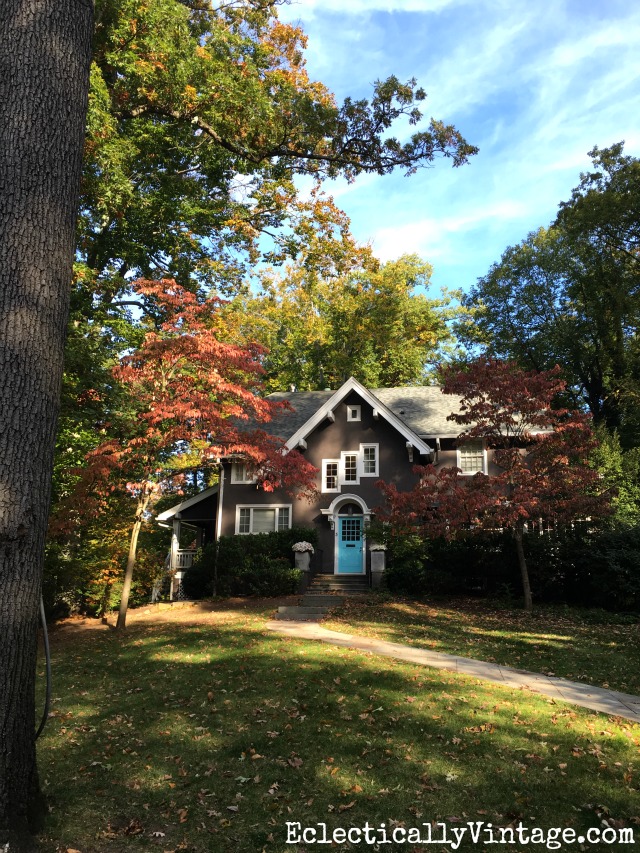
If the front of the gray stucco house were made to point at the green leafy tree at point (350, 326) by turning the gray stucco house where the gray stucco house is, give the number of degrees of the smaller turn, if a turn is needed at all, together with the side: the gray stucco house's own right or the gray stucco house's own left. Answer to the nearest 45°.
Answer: approximately 180°

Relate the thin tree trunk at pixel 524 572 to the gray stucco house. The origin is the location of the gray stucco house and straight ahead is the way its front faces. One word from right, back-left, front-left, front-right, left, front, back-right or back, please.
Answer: front-left

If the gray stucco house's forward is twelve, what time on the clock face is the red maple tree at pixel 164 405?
The red maple tree is roughly at 1 o'clock from the gray stucco house.

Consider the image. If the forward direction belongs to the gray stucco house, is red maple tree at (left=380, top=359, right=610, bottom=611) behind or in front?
in front

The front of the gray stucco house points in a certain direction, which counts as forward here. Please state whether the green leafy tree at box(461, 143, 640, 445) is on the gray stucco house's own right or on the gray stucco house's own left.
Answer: on the gray stucco house's own left

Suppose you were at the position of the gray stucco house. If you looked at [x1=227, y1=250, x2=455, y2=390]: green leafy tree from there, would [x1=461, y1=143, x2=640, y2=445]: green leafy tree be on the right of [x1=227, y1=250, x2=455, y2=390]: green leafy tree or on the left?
right

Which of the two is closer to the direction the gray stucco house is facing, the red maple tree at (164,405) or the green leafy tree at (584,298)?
the red maple tree

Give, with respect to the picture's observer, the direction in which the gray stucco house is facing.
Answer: facing the viewer

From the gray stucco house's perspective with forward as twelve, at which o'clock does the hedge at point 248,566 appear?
The hedge is roughly at 2 o'clock from the gray stucco house.

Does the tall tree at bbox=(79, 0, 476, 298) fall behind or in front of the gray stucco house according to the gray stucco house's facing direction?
in front

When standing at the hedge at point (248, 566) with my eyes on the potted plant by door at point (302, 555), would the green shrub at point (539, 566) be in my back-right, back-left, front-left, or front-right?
front-right
